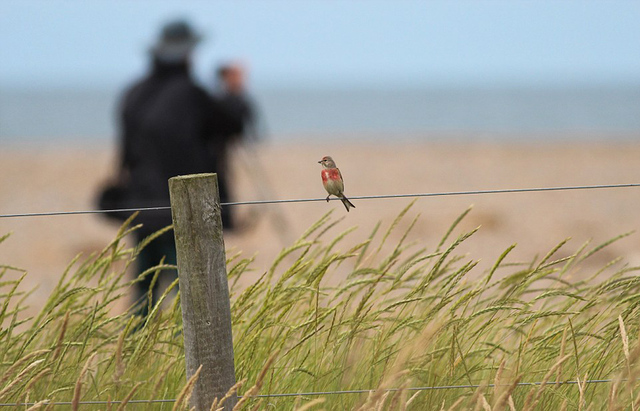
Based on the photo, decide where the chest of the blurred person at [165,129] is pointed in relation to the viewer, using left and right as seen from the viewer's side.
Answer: facing away from the viewer and to the right of the viewer

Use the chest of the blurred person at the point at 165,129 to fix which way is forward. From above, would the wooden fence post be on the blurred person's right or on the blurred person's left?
on the blurred person's right
